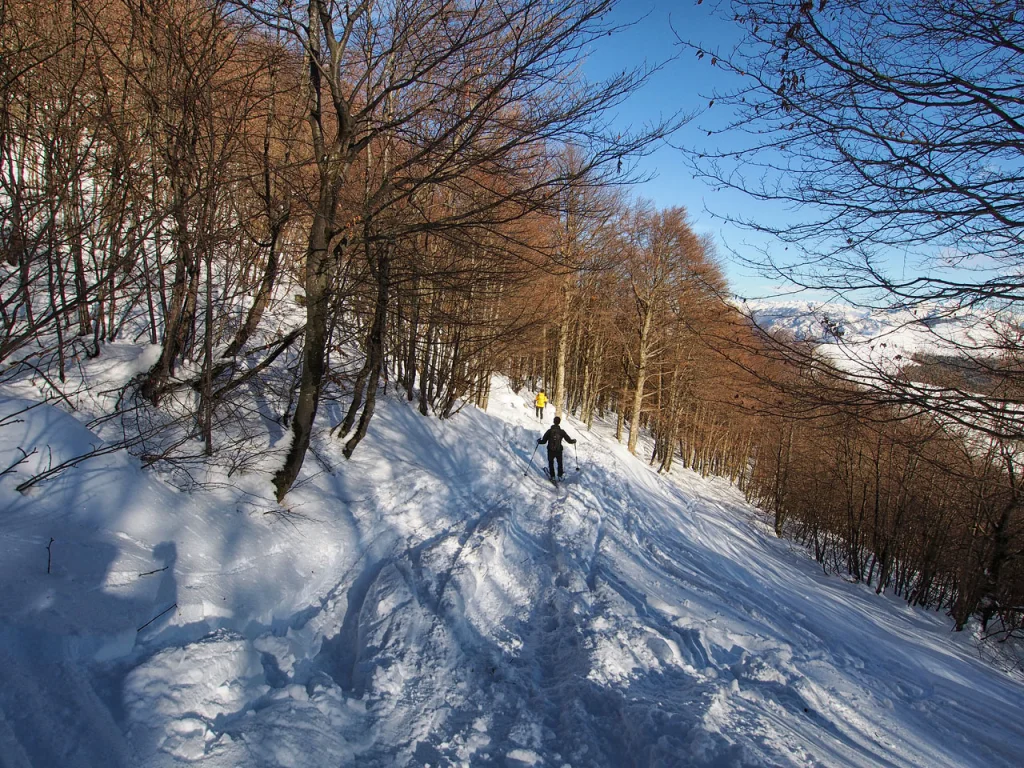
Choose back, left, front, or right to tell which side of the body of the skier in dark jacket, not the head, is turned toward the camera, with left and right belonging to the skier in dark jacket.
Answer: back

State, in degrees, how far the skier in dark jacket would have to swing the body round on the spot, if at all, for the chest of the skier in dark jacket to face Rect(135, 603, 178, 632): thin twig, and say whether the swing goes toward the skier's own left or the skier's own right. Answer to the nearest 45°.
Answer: approximately 180°
